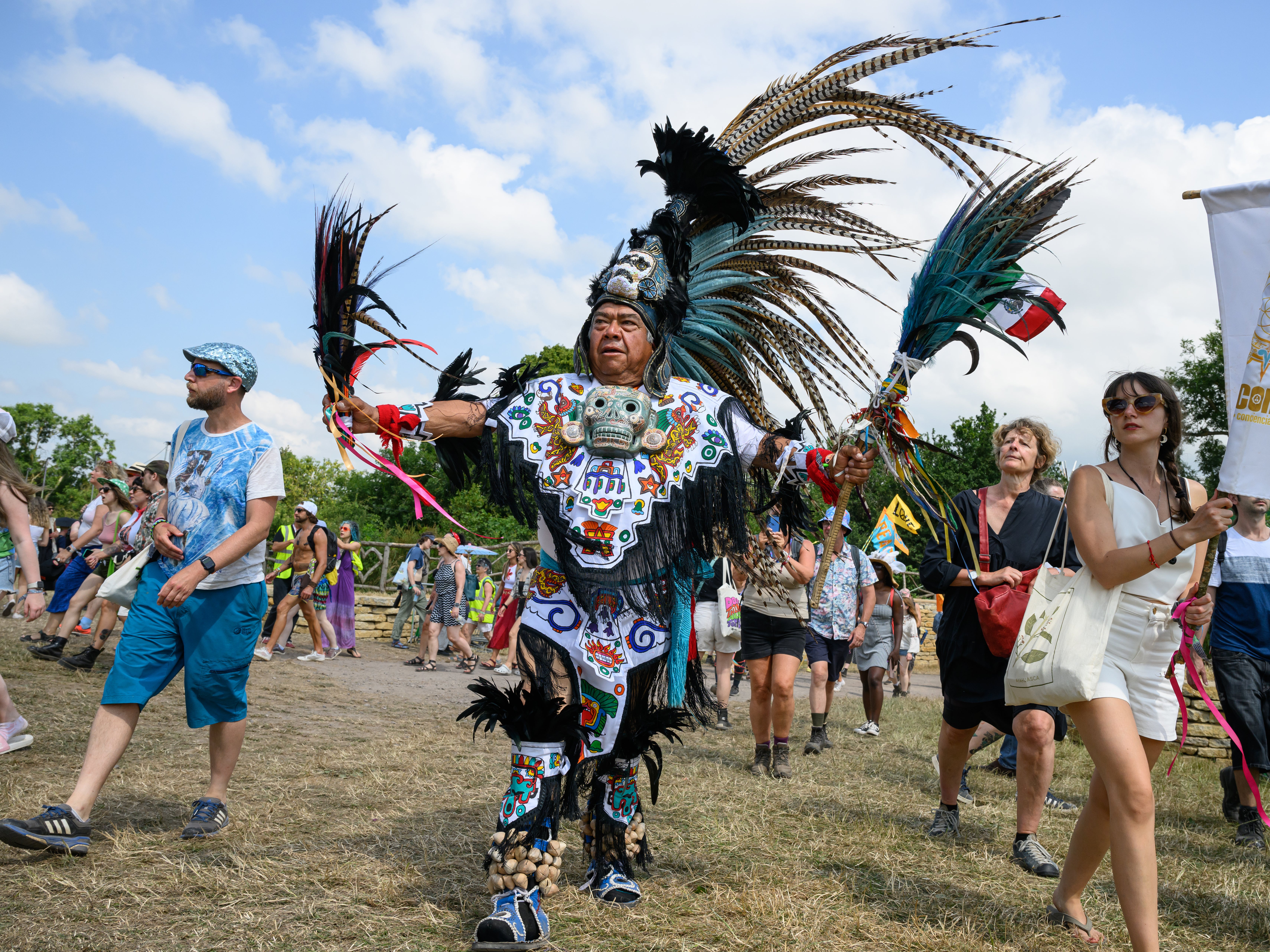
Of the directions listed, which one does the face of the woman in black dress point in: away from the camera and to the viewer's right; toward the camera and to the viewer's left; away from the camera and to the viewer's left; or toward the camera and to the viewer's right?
toward the camera and to the viewer's left

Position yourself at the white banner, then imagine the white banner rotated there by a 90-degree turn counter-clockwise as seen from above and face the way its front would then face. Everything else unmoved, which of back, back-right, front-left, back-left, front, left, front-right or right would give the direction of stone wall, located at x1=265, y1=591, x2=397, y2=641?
back-left

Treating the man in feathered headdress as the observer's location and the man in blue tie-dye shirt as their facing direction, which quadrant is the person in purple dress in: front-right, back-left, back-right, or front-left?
front-right

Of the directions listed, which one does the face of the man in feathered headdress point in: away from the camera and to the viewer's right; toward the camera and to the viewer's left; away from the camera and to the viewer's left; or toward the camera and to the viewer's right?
toward the camera and to the viewer's left

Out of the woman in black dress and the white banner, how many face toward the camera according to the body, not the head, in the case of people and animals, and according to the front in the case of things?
2

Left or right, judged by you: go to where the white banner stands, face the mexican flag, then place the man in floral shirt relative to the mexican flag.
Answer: right

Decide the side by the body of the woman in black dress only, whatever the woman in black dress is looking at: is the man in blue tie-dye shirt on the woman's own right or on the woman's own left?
on the woman's own right

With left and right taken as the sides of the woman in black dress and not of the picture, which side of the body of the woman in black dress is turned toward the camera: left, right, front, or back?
front
